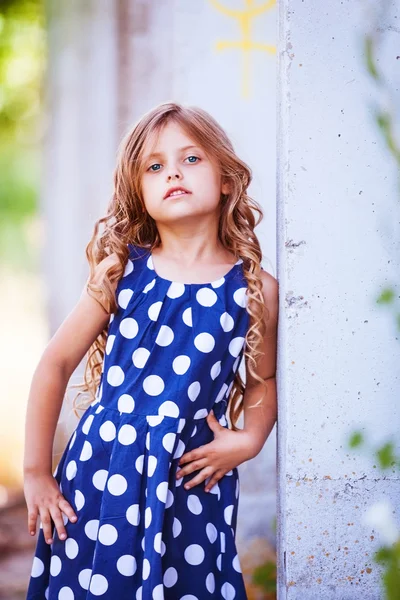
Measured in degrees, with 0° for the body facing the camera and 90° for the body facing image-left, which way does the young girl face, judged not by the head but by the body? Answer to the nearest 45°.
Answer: approximately 0°
